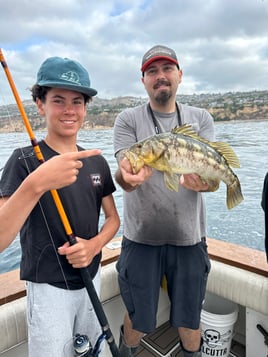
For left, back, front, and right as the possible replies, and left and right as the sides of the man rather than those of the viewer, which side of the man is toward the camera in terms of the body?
front

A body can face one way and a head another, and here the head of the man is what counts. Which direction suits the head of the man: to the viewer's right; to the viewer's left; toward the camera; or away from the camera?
toward the camera
